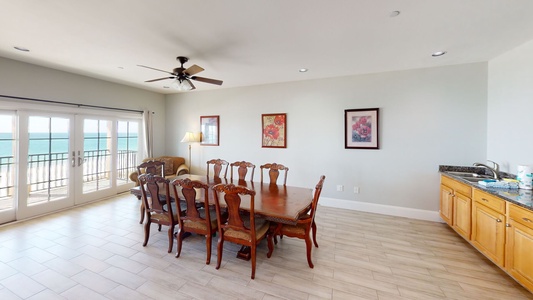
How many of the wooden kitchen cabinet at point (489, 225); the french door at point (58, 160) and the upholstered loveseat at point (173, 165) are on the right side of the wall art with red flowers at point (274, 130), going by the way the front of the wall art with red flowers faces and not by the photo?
2

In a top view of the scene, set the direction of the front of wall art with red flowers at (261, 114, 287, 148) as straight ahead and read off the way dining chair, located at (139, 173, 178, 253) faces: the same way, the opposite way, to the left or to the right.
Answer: the opposite way

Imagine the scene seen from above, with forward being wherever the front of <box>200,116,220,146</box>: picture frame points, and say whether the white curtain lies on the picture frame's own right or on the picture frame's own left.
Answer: on the picture frame's own right

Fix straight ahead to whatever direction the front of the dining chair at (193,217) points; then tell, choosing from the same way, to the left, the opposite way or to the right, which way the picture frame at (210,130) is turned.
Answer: the opposite way

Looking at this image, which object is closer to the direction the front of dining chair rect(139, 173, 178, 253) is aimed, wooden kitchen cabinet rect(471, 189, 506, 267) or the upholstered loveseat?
the upholstered loveseat

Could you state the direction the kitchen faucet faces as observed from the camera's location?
facing to the left of the viewer

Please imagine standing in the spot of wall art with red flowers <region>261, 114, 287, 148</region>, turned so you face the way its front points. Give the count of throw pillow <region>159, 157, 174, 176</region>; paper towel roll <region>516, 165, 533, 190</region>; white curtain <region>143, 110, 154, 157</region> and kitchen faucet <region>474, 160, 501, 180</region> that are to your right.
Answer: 2

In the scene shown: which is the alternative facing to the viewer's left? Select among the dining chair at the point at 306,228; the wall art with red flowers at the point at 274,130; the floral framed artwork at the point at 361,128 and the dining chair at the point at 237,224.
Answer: the dining chair at the point at 306,228

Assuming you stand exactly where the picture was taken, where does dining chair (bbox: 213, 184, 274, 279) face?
facing away from the viewer and to the right of the viewer

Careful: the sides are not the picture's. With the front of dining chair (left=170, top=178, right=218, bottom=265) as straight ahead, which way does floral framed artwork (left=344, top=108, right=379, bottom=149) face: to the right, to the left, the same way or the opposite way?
the opposite way

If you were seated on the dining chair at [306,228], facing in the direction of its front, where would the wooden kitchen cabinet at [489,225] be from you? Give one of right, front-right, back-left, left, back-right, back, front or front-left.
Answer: back

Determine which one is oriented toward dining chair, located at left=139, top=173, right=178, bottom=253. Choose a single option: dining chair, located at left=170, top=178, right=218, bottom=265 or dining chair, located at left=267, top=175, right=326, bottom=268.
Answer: dining chair, located at left=267, top=175, right=326, bottom=268

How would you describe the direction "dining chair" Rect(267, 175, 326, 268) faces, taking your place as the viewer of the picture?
facing to the left of the viewer

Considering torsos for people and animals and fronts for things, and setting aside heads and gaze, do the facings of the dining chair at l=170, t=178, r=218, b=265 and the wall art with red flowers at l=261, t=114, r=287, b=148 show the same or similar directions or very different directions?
very different directions
